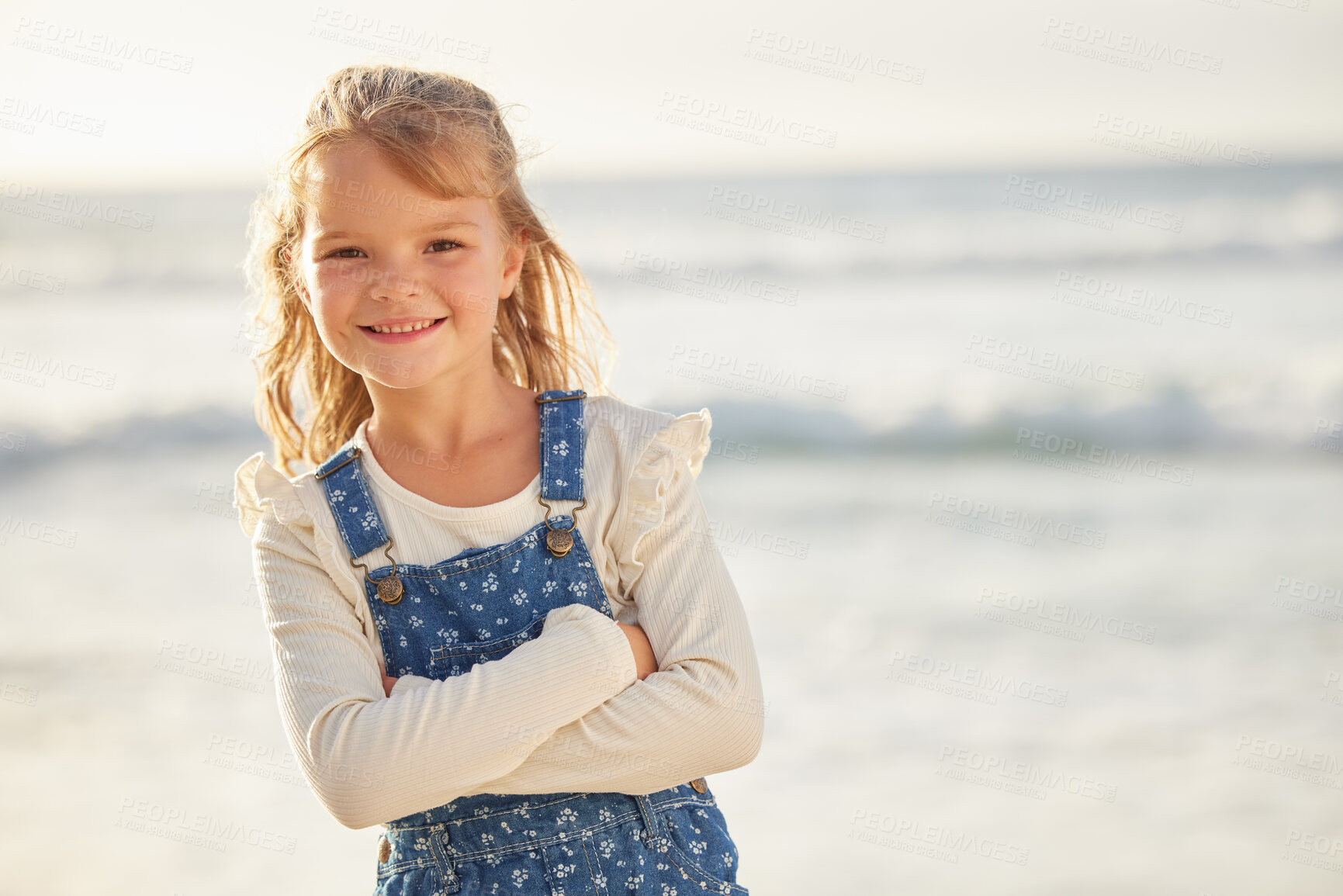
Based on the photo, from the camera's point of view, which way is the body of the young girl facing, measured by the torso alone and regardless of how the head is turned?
toward the camera
